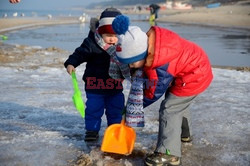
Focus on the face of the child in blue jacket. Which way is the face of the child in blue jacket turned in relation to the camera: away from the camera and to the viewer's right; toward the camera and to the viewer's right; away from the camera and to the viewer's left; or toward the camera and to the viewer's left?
toward the camera and to the viewer's right

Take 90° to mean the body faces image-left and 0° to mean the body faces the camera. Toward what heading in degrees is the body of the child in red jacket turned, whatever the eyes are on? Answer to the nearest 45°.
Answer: approximately 90°

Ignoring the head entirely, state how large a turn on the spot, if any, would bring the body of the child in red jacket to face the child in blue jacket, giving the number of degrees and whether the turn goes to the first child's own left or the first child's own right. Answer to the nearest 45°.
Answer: approximately 45° to the first child's own right

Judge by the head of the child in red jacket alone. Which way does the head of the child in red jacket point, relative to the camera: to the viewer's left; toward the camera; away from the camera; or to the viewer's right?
to the viewer's left
